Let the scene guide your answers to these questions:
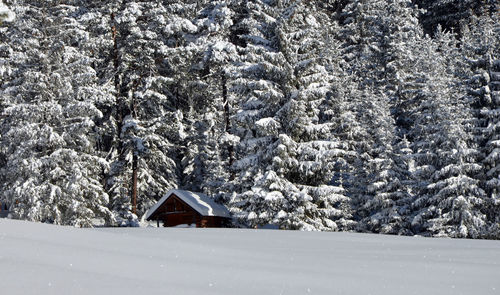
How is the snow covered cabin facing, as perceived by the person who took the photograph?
facing the viewer and to the left of the viewer

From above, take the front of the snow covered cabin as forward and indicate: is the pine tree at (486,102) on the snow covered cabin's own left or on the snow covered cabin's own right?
on the snow covered cabin's own left
